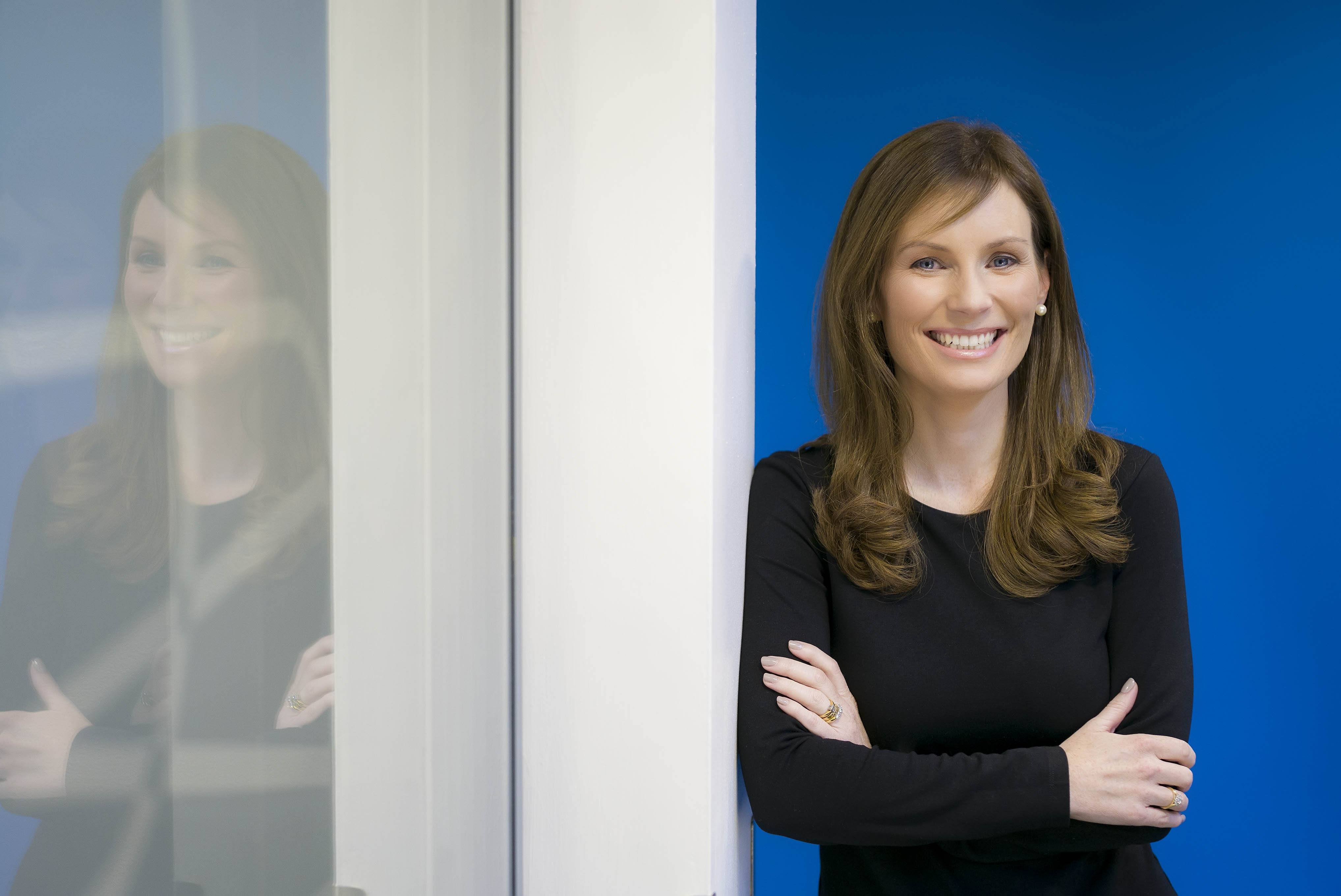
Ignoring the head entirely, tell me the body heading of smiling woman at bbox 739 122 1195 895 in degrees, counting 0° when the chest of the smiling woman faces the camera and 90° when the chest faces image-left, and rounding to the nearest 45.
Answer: approximately 0°
